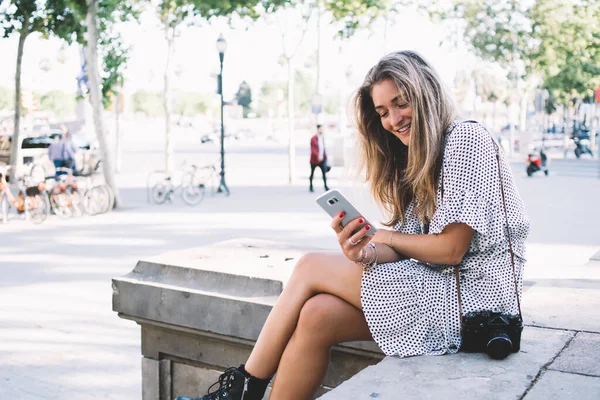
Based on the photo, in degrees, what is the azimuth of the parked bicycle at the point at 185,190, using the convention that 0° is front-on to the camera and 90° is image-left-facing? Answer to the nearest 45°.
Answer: approximately 270°

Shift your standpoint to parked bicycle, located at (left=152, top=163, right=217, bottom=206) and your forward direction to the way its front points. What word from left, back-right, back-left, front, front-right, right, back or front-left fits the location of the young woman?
right

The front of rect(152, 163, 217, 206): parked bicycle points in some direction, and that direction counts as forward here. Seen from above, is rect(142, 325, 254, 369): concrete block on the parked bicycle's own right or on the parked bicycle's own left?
on the parked bicycle's own right

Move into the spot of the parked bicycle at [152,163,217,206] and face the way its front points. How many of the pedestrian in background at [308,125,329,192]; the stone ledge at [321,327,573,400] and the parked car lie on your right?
1

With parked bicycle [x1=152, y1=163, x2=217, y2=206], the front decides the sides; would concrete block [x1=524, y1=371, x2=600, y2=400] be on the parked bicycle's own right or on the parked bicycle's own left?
on the parked bicycle's own right

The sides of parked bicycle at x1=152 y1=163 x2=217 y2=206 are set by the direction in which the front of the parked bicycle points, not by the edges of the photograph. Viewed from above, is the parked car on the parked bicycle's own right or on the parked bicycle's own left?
on the parked bicycle's own left

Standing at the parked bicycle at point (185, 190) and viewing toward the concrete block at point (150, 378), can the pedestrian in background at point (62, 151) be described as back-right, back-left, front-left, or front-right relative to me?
back-right

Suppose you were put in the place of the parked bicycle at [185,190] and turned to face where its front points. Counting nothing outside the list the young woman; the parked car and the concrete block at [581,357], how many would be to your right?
2

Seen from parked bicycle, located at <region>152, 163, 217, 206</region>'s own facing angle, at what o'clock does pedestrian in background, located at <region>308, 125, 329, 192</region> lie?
The pedestrian in background is roughly at 11 o'clock from the parked bicycle.

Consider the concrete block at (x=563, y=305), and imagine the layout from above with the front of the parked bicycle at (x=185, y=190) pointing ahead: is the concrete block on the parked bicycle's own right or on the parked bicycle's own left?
on the parked bicycle's own right

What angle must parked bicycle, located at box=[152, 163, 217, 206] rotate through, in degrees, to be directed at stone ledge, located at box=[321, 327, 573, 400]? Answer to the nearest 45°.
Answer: approximately 90° to its right

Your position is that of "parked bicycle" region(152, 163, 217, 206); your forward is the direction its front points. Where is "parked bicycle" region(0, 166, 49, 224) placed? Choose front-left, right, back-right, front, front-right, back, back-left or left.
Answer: back-right
